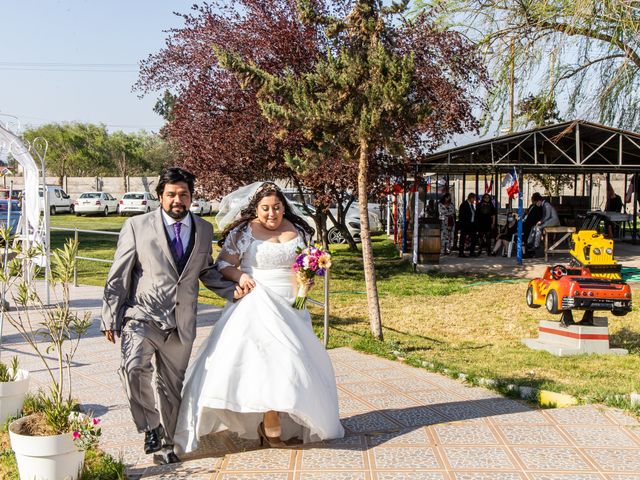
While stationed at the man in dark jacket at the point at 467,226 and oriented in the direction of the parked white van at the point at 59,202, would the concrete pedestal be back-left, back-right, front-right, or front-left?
back-left

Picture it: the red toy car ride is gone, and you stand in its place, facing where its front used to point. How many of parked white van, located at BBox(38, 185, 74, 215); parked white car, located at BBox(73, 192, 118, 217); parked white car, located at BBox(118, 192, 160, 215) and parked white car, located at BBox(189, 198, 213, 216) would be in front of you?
4

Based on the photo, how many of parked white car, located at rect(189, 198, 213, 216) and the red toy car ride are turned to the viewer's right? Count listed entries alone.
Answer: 0

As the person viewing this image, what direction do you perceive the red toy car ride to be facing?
facing away from the viewer and to the left of the viewer

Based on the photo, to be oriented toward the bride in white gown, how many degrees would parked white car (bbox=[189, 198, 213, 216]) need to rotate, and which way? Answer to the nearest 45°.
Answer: approximately 45° to its left

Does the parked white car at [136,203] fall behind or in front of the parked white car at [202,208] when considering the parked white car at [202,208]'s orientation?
in front

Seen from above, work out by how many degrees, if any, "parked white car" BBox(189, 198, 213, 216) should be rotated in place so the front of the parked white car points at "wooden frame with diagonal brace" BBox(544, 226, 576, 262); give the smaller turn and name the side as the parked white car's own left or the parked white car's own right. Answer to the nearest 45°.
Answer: approximately 45° to the parked white car's own left

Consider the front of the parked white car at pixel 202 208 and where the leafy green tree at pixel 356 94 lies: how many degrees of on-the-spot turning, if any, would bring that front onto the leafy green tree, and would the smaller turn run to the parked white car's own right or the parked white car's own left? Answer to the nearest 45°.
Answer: approximately 180°

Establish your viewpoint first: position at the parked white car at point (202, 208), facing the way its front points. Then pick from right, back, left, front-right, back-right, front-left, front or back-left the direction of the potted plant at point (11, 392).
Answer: back

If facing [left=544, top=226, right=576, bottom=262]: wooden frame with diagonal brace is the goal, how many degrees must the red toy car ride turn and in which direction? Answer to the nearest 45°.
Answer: approximately 45° to its right
